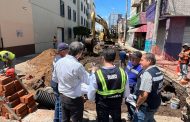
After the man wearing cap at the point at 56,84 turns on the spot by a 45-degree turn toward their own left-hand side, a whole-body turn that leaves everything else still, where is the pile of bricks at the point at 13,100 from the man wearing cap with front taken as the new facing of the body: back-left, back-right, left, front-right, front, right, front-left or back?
left

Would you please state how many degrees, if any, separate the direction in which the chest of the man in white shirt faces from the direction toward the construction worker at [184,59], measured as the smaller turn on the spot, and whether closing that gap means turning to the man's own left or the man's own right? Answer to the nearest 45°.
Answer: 0° — they already face them

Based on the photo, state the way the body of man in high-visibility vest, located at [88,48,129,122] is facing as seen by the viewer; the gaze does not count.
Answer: away from the camera

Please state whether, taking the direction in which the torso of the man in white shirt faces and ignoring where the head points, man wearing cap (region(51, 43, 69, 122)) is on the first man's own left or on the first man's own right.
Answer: on the first man's own left

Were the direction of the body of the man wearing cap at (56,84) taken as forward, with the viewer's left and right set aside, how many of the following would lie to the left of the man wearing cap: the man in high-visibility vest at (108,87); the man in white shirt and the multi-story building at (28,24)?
1

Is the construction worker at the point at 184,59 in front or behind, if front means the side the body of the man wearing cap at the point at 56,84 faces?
in front

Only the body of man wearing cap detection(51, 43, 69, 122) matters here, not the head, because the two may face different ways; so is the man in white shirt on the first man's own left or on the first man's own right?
on the first man's own right

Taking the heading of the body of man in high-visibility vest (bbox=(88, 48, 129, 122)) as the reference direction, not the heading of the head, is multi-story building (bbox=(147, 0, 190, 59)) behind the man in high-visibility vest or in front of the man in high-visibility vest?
in front

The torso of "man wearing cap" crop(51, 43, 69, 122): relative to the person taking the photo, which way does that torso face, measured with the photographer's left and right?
facing to the right of the viewer

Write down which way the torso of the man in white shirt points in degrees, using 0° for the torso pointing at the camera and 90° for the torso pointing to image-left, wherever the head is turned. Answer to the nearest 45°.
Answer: approximately 225°

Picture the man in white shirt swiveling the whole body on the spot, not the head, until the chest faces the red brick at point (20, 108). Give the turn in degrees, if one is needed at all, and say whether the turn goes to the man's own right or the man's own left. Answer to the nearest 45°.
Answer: approximately 90° to the man's own left

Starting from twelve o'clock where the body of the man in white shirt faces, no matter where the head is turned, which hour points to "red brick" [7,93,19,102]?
The red brick is roughly at 9 o'clock from the man in white shirt.
